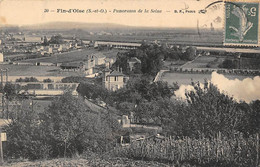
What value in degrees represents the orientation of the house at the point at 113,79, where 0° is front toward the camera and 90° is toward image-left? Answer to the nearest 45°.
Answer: approximately 0°

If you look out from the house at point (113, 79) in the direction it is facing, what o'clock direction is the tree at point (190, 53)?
The tree is roughly at 7 o'clock from the house.
